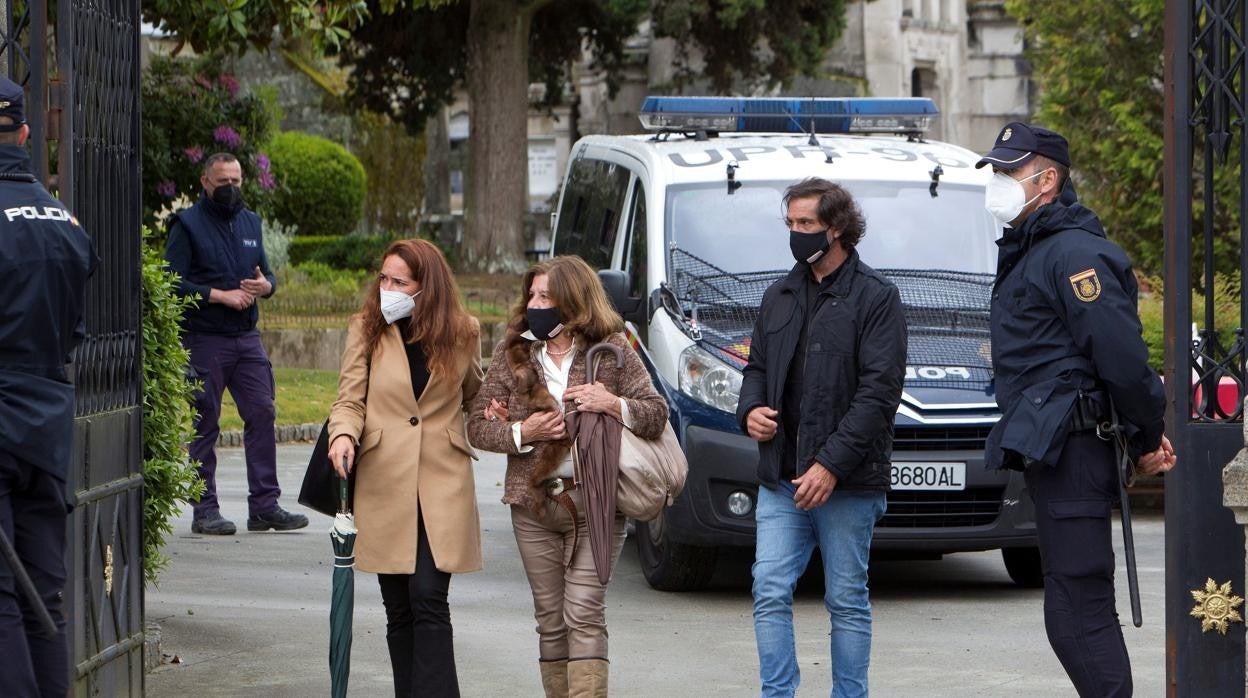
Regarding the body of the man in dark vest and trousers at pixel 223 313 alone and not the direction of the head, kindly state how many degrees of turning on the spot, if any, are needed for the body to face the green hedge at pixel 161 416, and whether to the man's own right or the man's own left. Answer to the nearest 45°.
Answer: approximately 45° to the man's own right

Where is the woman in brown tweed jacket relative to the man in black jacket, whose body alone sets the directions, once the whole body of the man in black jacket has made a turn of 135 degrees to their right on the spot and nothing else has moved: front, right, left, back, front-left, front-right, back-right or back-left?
left

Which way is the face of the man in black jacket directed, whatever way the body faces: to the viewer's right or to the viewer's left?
to the viewer's left

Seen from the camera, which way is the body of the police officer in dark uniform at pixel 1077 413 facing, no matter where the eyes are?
to the viewer's left

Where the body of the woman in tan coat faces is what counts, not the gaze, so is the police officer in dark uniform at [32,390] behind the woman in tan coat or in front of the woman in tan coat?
in front

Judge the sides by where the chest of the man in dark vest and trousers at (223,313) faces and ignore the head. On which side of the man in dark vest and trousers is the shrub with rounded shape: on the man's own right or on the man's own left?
on the man's own left

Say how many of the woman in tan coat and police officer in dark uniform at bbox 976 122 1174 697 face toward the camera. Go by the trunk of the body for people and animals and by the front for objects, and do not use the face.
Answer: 1

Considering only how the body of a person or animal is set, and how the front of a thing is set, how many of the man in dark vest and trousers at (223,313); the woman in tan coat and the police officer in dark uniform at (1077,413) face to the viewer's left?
1

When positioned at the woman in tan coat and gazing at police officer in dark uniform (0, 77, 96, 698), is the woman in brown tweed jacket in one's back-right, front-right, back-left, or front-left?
back-left

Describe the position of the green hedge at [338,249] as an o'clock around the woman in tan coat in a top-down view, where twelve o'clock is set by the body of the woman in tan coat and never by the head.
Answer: The green hedge is roughly at 6 o'clock from the woman in tan coat.

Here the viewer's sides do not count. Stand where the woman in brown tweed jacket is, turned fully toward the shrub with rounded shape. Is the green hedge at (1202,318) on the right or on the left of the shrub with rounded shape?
right

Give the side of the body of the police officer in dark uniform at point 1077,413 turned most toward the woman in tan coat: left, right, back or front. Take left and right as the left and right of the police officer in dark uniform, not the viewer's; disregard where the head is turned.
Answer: front

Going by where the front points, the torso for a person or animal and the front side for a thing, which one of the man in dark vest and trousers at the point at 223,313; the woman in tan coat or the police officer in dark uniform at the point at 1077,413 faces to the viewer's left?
the police officer in dark uniform at the point at 1077,413

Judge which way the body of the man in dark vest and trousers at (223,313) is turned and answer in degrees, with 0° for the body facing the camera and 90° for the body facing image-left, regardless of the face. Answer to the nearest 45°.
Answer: approximately 315°

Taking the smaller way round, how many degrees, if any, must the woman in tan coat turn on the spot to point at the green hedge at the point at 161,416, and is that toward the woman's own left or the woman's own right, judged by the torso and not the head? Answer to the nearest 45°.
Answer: approximately 135° to the woman's own right
